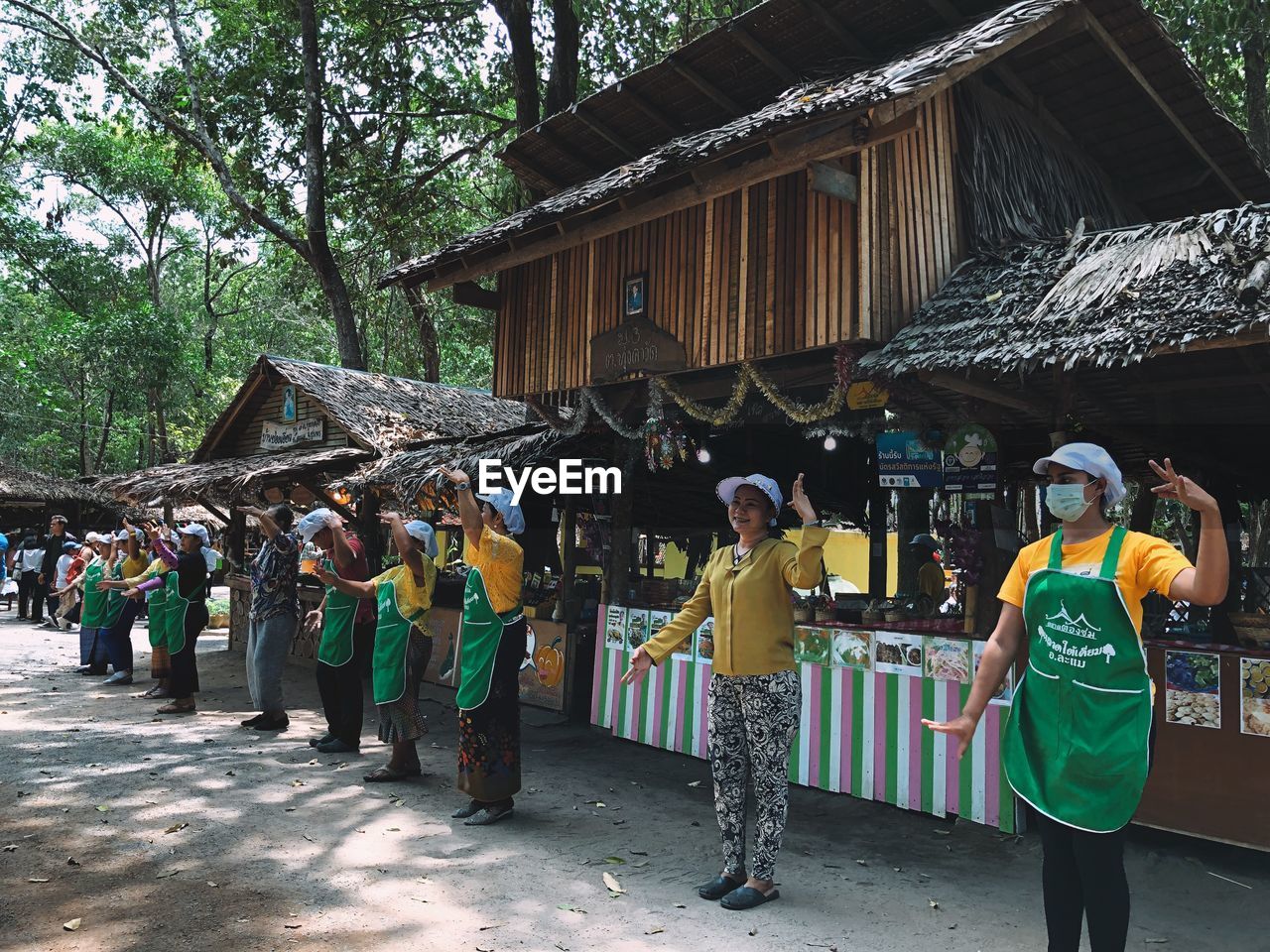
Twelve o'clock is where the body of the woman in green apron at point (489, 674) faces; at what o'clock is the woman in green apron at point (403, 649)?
the woman in green apron at point (403, 649) is roughly at 2 o'clock from the woman in green apron at point (489, 674).

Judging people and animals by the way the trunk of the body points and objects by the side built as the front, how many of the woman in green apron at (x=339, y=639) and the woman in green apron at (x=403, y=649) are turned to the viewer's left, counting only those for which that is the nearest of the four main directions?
2

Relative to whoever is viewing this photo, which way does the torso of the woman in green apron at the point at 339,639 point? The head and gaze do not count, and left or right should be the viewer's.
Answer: facing to the left of the viewer

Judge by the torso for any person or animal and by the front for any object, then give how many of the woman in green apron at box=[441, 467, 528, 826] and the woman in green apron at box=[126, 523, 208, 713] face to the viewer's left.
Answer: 2

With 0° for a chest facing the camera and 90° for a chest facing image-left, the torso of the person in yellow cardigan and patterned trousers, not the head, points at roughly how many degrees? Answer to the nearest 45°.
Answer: approximately 45°

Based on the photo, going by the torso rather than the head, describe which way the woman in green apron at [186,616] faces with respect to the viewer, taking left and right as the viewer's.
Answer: facing to the left of the viewer

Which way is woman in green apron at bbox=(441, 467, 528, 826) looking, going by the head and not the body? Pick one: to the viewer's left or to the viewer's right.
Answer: to the viewer's left

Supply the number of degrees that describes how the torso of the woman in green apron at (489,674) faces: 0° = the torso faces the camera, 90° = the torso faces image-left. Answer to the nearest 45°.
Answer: approximately 90°

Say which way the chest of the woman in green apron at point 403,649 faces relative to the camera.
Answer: to the viewer's left
